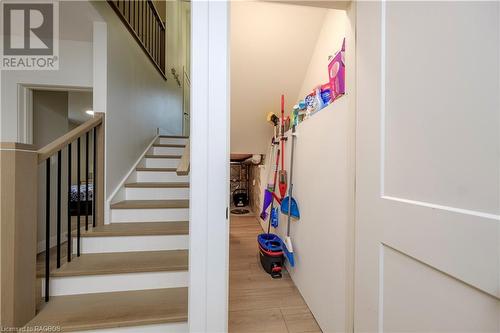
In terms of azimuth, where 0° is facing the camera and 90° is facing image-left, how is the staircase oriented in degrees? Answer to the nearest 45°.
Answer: approximately 0°

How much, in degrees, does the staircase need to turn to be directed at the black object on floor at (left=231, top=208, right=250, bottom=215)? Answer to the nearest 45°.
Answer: approximately 135° to its left

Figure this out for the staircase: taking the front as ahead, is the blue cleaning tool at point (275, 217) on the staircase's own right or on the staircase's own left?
on the staircase's own left

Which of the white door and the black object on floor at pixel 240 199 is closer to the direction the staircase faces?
the white door

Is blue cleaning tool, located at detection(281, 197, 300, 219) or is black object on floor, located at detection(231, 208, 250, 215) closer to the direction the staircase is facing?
the blue cleaning tool

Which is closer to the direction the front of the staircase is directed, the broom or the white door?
the white door

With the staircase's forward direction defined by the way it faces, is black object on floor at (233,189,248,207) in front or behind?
behind

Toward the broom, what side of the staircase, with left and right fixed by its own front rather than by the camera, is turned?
left
